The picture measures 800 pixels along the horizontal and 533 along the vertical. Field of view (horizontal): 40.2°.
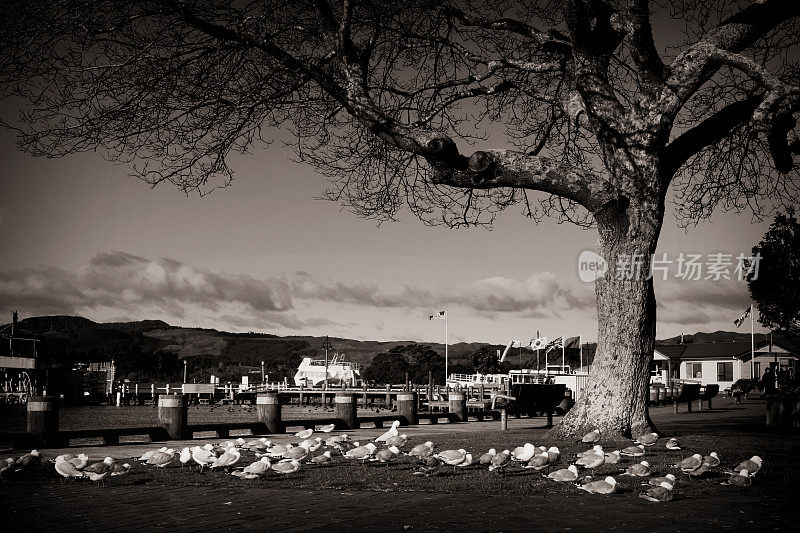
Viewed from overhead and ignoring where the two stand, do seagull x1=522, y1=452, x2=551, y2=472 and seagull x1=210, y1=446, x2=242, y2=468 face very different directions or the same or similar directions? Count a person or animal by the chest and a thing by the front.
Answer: same or similar directions

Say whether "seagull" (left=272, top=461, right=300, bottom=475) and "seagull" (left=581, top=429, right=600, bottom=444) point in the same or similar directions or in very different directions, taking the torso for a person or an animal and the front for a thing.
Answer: same or similar directions

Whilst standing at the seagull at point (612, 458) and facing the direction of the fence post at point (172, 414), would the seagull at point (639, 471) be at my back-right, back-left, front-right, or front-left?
back-left

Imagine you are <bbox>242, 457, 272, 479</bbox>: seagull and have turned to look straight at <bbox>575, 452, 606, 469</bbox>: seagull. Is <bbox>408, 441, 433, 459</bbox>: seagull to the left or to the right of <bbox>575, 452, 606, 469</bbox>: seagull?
left
